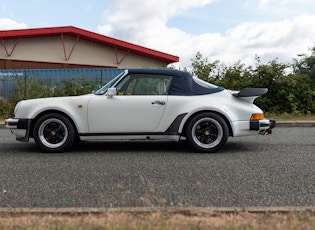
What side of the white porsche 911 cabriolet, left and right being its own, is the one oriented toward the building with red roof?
right

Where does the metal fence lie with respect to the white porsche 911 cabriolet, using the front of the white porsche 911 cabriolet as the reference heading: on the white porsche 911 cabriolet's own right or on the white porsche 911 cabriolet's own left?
on the white porsche 911 cabriolet's own right

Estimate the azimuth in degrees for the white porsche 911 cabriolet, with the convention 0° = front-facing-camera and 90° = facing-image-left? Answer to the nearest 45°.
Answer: approximately 90°
